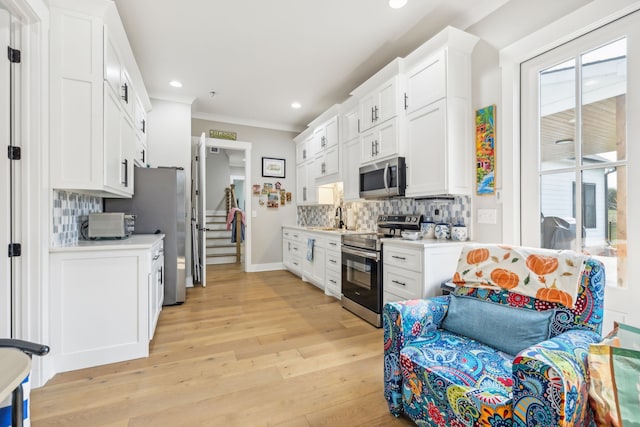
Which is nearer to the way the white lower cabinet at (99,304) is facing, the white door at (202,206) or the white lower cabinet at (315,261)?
the white lower cabinet

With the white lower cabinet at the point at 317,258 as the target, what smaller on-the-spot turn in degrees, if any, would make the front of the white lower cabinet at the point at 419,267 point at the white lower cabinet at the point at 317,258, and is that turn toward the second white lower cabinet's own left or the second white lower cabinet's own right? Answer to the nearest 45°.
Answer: approximately 90° to the second white lower cabinet's own right

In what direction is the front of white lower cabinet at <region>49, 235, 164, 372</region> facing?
to the viewer's right

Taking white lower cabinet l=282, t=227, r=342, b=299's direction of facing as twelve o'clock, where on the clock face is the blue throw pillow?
The blue throw pillow is roughly at 10 o'clock from the white lower cabinet.

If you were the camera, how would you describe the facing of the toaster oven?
facing to the right of the viewer

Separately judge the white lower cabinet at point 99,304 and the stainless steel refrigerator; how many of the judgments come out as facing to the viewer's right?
2

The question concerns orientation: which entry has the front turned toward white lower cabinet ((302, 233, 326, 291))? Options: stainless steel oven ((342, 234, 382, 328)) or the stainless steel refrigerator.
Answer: the stainless steel refrigerator

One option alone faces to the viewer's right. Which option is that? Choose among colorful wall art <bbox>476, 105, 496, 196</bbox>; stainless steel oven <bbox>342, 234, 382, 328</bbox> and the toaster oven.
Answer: the toaster oven

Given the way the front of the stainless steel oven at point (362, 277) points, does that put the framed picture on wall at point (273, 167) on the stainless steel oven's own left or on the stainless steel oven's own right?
on the stainless steel oven's own right

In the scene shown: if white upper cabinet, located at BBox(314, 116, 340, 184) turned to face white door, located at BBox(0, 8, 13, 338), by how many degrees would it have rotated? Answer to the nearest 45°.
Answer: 0° — it already faces it

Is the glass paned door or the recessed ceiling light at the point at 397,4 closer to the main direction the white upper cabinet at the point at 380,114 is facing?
the recessed ceiling light

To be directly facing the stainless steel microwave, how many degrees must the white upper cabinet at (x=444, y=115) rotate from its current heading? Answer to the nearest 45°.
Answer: approximately 90° to its right

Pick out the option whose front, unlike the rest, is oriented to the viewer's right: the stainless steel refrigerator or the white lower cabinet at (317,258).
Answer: the stainless steel refrigerator
